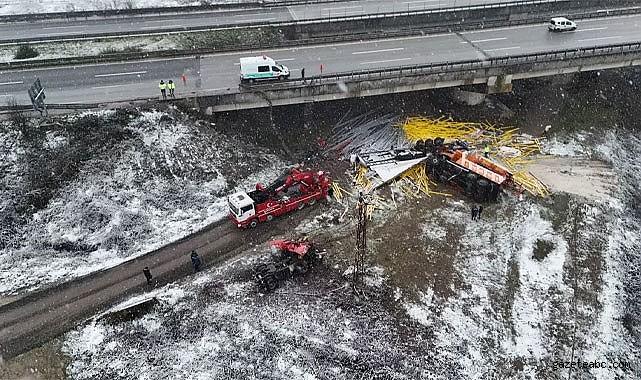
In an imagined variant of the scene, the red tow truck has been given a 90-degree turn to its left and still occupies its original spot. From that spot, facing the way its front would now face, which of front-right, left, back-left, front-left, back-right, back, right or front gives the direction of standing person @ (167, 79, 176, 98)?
back

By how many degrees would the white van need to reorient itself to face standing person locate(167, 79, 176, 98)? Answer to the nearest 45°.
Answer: approximately 180°

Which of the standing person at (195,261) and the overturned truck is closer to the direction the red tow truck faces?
the standing person

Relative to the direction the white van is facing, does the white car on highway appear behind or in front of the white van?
in front

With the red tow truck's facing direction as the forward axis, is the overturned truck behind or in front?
behind

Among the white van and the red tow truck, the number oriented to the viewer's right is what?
1

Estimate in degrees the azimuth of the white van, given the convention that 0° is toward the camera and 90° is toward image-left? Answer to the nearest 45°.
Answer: approximately 270°

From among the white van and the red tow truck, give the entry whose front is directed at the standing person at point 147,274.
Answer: the red tow truck

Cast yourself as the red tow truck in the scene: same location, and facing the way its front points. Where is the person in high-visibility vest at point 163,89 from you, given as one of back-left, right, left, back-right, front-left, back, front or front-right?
right

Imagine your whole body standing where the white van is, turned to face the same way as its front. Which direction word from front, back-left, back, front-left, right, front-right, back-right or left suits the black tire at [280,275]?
right
